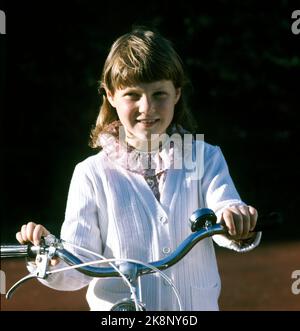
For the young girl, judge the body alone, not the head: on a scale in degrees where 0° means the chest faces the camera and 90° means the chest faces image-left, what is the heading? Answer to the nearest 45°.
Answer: approximately 0°
